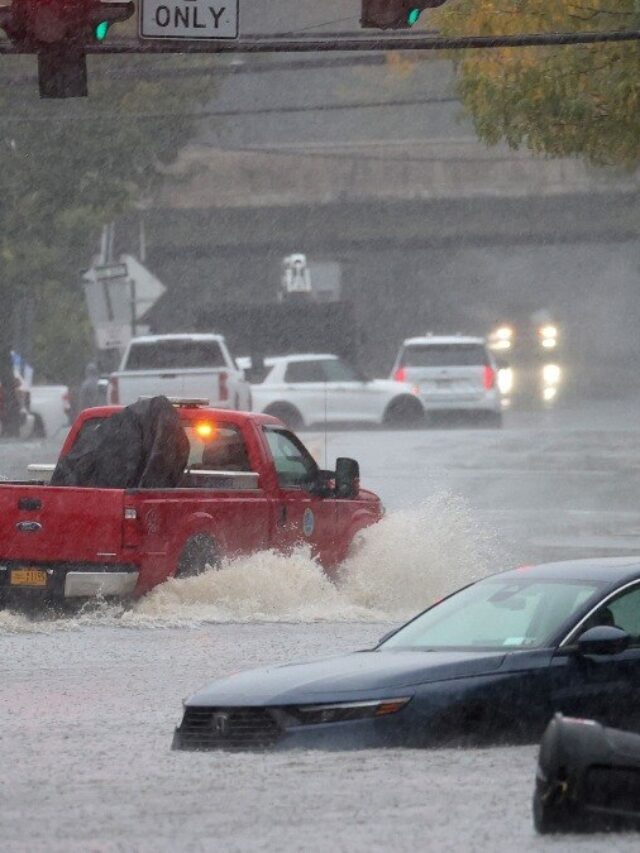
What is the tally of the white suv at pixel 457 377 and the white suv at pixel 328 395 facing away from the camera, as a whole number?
1

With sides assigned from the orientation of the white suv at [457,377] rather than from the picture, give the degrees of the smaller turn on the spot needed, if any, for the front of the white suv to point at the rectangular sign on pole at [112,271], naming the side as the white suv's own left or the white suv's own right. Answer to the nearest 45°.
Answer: approximately 135° to the white suv's own left

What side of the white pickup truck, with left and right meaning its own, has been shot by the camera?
back

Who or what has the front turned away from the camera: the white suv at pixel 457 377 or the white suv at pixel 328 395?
the white suv at pixel 457 377

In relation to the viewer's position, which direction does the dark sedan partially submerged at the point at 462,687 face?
facing the viewer and to the left of the viewer

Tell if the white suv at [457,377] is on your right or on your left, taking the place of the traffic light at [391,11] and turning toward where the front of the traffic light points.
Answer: on your left

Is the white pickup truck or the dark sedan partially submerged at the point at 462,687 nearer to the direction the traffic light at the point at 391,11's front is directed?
the dark sedan partially submerged

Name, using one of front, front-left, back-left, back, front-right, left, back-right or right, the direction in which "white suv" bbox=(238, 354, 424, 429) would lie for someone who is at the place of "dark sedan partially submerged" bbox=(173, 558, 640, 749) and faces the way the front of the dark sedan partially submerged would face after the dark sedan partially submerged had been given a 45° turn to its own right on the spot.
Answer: right

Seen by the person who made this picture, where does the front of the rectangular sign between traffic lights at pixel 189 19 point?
facing the viewer

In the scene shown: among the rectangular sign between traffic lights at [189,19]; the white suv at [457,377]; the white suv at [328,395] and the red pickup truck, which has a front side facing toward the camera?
the rectangular sign between traffic lights

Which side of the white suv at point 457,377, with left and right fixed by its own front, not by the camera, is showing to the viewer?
back

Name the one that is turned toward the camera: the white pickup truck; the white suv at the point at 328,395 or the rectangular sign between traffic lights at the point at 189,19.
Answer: the rectangular sign between traffic lights

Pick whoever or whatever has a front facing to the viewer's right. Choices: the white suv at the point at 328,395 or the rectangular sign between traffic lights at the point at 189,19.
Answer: the white suv

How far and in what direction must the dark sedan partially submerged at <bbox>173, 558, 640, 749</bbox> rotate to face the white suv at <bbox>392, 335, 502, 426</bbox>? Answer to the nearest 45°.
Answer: approximately 135° to its right
